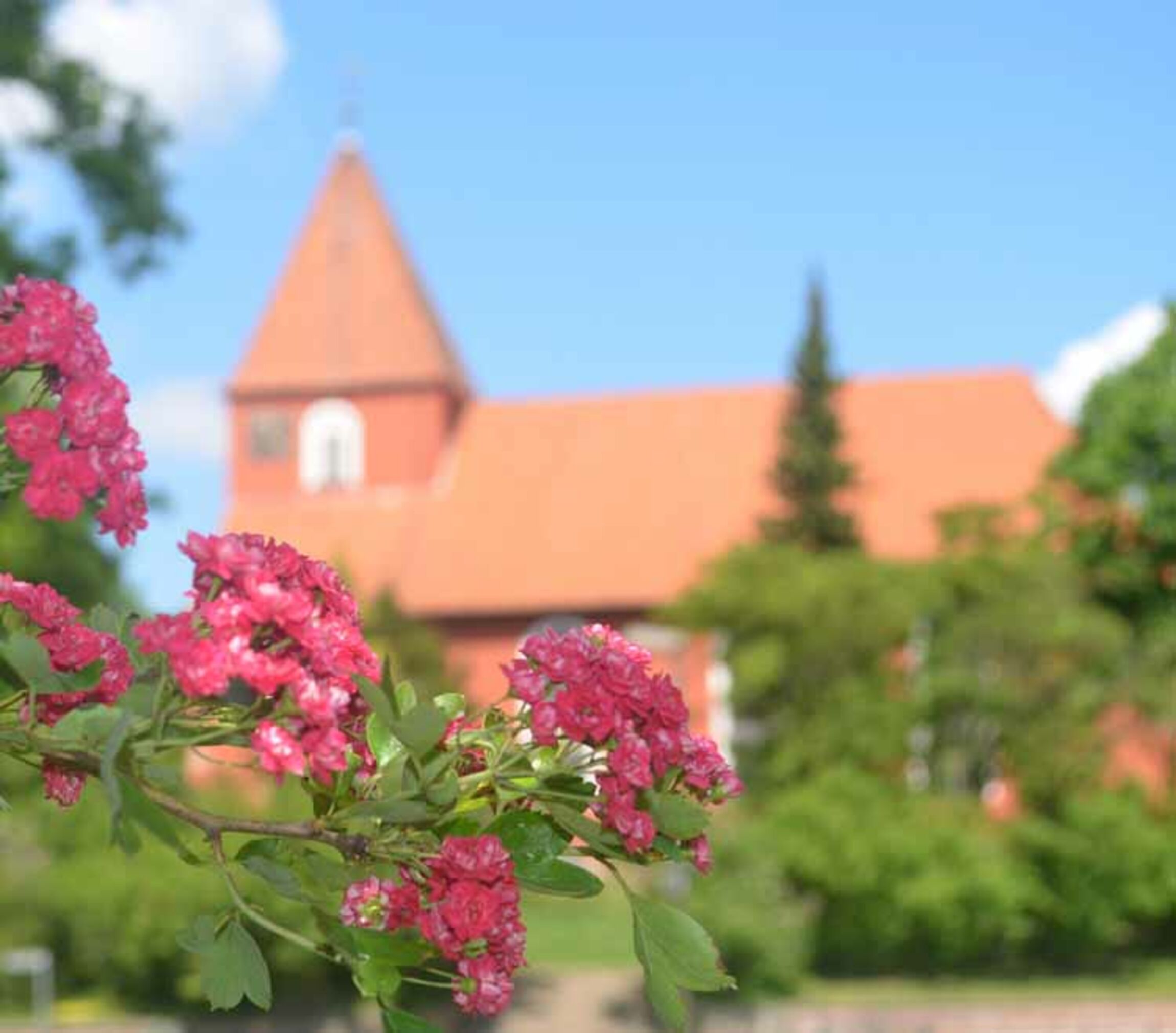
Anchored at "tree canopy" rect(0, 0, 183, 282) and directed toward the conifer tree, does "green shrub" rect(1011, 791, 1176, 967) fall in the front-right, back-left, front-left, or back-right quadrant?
front-right

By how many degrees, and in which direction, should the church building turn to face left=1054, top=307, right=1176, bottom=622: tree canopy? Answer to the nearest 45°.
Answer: approximately 135° to its left

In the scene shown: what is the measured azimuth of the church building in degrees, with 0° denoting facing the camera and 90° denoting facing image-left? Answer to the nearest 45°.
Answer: approximately 90°
